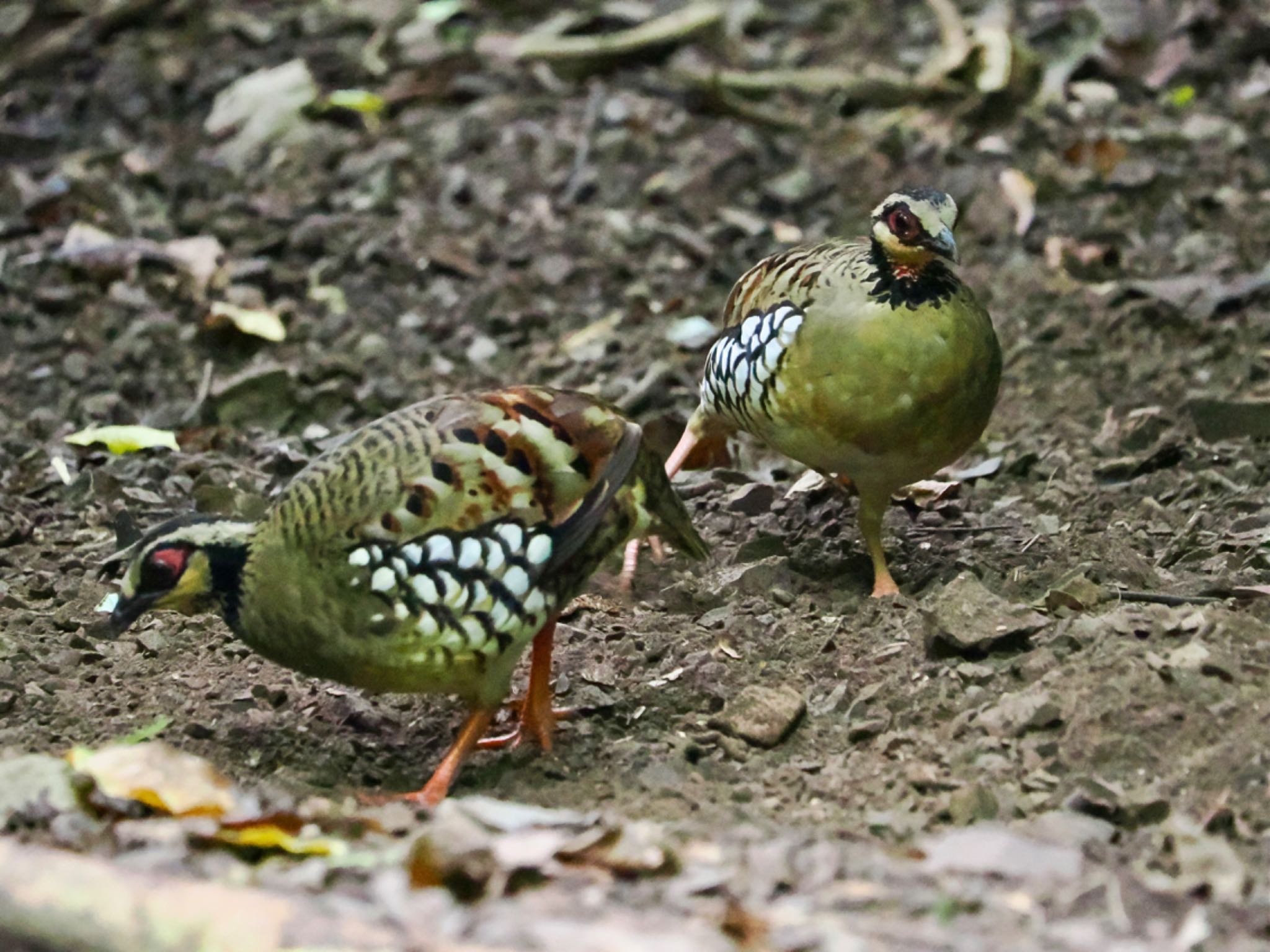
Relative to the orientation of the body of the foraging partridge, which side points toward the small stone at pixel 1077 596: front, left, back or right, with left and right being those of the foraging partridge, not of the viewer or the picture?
back

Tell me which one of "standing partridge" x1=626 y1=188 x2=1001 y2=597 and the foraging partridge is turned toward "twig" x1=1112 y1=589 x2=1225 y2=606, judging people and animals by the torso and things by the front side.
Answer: the standing partridge

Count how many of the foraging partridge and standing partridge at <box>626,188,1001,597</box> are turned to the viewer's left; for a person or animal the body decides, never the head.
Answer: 1

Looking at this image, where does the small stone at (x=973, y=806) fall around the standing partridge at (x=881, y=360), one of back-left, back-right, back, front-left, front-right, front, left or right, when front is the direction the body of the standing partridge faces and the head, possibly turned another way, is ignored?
front-right

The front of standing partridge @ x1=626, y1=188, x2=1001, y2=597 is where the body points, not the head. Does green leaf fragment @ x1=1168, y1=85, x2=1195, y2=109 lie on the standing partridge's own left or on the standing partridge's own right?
on the standing partridge's own left

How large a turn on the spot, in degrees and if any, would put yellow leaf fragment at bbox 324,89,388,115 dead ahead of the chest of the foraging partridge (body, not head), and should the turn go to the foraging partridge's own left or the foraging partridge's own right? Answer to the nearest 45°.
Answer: approximately 90° to the foraging partridge's own right

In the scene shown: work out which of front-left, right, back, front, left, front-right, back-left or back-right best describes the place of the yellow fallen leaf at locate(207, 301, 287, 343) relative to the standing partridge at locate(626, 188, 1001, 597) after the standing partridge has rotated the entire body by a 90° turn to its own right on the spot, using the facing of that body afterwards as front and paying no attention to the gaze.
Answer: right

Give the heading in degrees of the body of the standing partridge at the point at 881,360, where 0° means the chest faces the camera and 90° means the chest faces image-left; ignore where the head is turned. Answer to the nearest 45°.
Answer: approximately 315°

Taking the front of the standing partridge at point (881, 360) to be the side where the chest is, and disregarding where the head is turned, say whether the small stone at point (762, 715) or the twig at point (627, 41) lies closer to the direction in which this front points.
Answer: the small stone

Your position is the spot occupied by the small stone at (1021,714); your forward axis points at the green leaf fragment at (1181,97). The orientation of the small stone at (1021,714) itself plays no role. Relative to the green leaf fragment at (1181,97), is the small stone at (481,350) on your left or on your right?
left

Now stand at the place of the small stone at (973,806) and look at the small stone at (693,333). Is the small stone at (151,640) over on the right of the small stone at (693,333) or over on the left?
left

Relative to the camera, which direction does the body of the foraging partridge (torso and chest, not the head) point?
to the viewer's left

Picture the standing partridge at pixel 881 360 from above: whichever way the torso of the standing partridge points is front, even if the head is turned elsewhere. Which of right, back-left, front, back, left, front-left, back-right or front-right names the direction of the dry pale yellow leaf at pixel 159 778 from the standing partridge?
right
